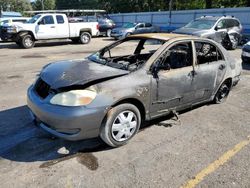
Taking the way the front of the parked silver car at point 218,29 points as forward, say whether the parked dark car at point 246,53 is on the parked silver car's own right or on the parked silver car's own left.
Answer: on the parked silver car's own left

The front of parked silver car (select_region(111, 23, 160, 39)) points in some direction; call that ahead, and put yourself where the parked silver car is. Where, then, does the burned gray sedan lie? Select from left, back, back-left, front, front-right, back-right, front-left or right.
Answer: front-left

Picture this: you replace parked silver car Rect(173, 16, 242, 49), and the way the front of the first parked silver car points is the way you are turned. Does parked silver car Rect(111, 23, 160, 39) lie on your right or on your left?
on your right

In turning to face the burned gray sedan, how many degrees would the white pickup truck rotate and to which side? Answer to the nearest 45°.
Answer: approximately 90° to its left

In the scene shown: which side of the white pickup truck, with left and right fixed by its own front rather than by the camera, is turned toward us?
left
